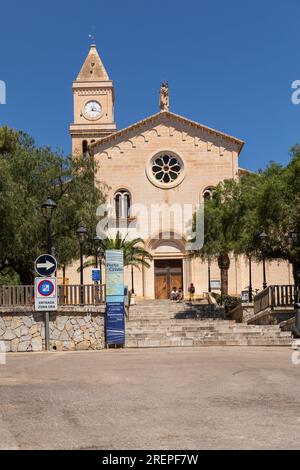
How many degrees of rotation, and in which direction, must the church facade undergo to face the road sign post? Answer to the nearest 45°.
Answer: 0° — it already faces it

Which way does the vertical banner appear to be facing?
toward the camera

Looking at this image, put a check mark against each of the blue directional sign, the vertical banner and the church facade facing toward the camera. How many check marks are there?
3

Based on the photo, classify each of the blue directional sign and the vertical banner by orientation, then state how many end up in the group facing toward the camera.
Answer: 2

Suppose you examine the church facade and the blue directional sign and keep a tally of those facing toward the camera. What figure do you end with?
2

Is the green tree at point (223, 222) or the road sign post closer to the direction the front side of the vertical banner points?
the road sign post

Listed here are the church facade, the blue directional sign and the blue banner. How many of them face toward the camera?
3

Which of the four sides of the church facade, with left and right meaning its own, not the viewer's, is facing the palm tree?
front

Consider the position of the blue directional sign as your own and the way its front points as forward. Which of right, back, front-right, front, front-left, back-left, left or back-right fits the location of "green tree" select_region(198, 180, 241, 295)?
back-left

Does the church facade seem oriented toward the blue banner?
yes

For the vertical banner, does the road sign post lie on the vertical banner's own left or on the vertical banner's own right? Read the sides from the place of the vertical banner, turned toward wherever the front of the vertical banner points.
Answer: on the vertical banner's own right

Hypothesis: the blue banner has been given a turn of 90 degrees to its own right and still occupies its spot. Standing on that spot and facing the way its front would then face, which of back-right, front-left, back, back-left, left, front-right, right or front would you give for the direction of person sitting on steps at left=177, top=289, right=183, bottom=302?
right

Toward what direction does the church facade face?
toward the camera

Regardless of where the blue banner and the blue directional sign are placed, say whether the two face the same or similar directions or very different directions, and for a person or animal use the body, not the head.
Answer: same or similar directions

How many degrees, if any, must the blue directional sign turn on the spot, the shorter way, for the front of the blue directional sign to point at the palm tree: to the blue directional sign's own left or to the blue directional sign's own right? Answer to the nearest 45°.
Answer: approximately 180°

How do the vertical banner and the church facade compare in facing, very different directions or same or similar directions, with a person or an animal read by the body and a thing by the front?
same or similar directions
